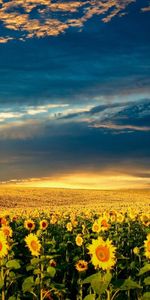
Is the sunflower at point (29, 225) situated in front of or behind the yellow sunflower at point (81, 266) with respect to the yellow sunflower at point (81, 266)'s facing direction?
behind

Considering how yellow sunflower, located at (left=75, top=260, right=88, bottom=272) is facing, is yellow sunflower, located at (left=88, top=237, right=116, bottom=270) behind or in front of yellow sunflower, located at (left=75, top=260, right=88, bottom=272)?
in front

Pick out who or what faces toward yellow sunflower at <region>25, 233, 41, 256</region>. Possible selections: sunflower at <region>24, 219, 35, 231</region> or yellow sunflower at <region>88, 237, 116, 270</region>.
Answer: the sunflower

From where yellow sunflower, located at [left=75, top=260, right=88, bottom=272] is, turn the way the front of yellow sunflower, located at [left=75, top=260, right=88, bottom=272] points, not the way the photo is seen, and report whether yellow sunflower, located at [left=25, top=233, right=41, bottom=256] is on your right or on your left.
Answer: on your right

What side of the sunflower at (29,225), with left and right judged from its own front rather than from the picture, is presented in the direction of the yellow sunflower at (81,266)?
front

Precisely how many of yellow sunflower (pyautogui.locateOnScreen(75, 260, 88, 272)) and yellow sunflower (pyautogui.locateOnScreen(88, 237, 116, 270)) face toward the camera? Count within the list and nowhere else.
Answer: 2

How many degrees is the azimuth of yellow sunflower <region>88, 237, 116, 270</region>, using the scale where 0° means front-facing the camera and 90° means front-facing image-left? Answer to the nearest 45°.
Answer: approximately 0°

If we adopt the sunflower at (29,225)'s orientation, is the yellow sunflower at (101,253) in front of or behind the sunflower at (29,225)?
in front

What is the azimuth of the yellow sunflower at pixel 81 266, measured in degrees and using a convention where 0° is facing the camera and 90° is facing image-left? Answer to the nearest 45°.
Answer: approximately 0°

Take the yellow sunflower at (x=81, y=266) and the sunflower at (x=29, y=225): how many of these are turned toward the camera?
2

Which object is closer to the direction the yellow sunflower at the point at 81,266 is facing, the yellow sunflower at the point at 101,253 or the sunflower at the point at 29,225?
the yellow sunflower
